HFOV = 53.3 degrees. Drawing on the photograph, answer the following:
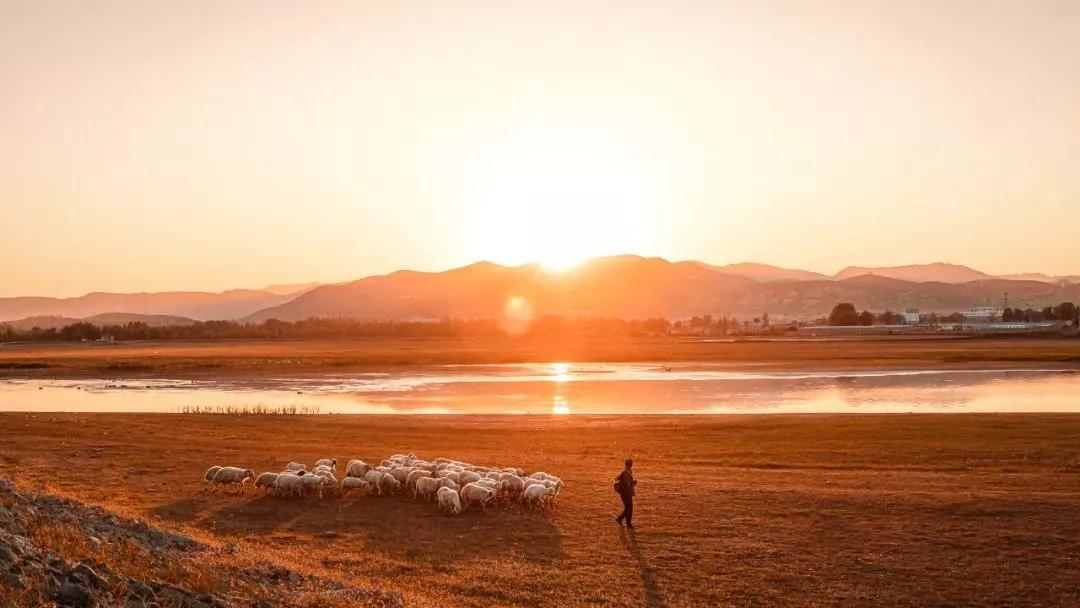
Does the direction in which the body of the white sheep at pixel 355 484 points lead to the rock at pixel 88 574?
no

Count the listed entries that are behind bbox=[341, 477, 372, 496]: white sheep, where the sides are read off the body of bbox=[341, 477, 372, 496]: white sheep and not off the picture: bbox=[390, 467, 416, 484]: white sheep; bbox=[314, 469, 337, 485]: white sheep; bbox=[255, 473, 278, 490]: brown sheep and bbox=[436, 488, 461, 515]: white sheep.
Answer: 2

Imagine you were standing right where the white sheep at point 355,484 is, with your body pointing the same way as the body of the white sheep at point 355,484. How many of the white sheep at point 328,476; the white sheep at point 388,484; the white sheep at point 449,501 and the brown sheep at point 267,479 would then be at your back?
2

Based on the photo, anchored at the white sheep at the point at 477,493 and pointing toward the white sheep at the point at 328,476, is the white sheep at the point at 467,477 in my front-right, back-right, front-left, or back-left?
front-right
